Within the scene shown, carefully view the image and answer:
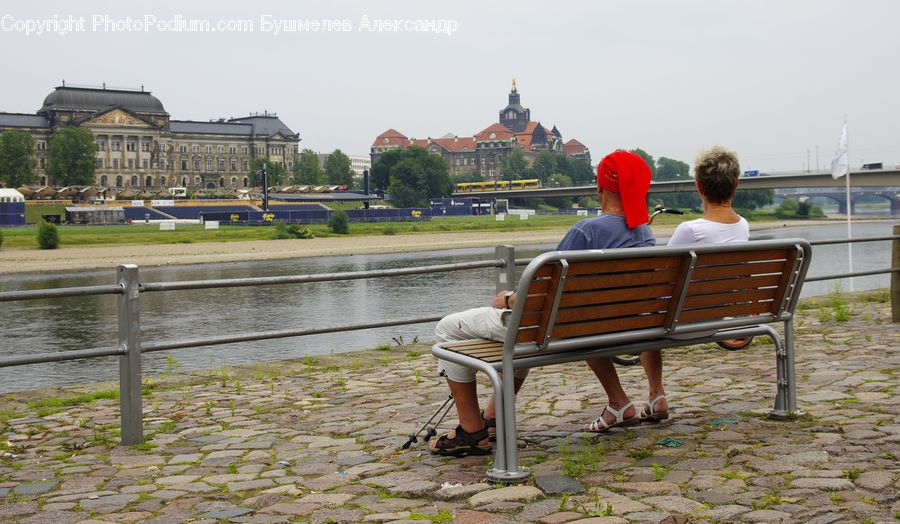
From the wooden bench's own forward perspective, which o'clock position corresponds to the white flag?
The white flag is roughly at 2 o'clock from the wooden bench.

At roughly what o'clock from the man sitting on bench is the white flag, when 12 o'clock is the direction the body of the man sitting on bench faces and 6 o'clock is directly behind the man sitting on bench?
The white flag is roughly at 2 o'clock from the man sitting on bench.

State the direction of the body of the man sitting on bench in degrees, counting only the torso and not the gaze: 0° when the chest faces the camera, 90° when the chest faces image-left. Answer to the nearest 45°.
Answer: approximately 135°

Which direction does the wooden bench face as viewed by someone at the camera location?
facing away from the viewer and to the left of the viewer
